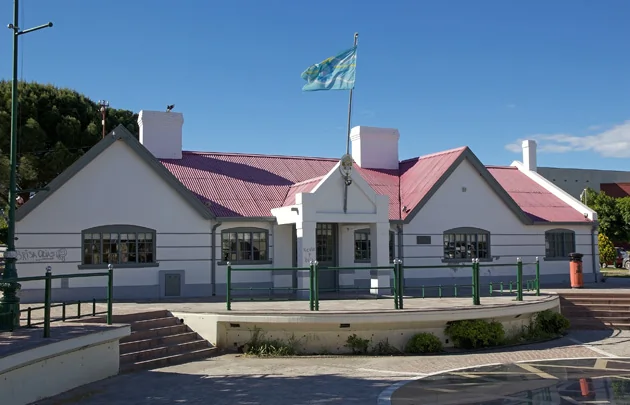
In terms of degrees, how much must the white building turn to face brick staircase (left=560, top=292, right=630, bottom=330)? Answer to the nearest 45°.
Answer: approximately 90° to its left

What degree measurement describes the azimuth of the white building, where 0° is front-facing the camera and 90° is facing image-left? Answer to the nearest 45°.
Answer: approximately 0°

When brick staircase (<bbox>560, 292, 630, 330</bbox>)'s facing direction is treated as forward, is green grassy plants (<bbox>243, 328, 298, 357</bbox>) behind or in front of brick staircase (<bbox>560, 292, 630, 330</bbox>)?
in front

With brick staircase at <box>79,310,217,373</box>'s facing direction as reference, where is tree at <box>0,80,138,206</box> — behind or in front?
behind

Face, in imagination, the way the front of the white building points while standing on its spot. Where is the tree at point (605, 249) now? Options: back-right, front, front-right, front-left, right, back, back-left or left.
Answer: back-left

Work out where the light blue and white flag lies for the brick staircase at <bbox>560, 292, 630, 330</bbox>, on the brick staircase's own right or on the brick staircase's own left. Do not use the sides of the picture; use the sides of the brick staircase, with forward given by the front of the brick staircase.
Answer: on the brick staircase's own right

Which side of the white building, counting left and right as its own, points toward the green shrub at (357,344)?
front
